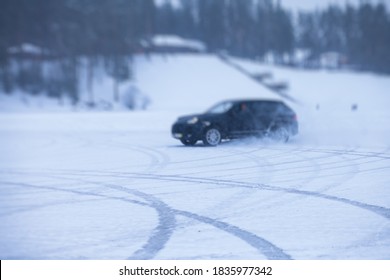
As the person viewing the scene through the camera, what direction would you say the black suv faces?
facing the viewer and to the left of the viewer
